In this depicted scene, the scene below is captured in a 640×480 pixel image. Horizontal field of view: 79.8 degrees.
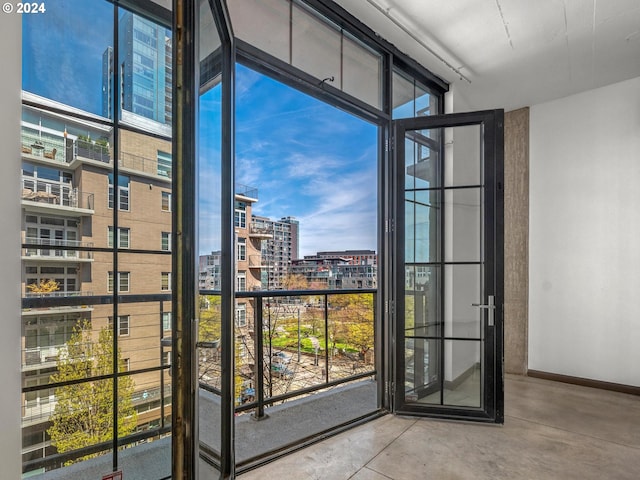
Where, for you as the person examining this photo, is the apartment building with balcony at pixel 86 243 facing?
facing the viewer and to the right of the viewer

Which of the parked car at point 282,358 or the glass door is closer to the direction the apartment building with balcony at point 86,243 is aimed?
the glass door

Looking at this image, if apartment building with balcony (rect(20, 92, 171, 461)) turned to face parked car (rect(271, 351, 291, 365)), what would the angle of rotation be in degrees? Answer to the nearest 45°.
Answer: approximately 90° to its left

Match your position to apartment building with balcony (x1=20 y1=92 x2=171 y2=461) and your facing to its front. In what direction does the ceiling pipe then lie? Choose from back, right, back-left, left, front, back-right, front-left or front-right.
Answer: front-left

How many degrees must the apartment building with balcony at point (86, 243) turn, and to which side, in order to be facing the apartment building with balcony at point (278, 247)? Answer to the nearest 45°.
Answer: approximately 90° to its left
